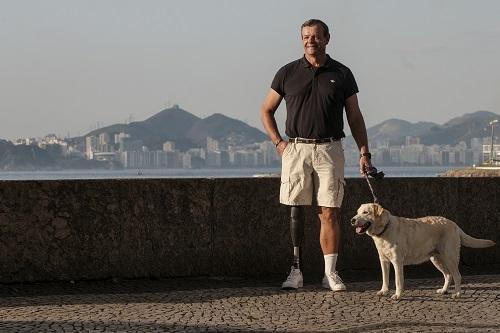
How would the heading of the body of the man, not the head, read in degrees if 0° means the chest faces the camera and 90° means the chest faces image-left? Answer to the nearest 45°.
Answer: approximately 0°
